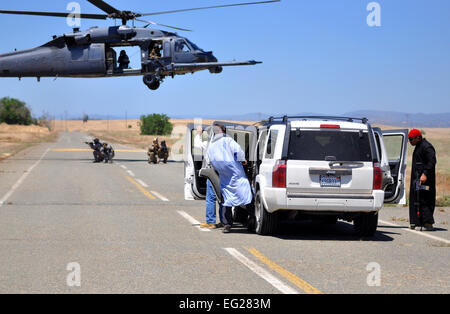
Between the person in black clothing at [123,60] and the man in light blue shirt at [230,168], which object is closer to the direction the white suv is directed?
the person in black clothing

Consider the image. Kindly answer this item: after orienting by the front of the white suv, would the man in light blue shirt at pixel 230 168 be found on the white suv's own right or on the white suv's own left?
on the white suv's own left

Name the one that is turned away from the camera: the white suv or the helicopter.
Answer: the white suv

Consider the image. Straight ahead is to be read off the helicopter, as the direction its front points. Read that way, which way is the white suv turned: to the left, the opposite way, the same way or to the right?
to the left

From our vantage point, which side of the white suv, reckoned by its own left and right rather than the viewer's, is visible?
back

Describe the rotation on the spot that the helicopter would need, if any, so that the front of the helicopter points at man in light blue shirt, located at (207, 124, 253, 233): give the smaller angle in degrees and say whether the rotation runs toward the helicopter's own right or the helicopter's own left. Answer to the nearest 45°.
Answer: approximately 90° to the helicopter's own right

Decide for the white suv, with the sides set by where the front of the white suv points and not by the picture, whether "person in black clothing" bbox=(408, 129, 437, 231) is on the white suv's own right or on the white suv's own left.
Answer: on the white suv's own right

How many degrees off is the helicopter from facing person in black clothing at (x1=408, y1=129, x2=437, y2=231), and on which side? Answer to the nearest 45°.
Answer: approximately 90° to its right

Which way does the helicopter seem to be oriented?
to the viewer's right

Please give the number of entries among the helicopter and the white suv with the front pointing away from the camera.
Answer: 1
